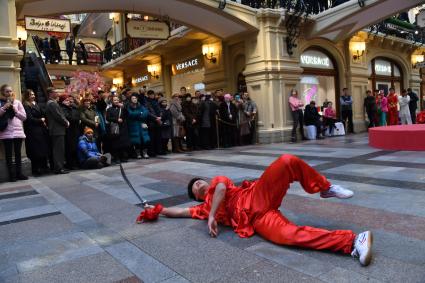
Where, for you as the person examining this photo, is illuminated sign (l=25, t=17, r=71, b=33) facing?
facing the viewer

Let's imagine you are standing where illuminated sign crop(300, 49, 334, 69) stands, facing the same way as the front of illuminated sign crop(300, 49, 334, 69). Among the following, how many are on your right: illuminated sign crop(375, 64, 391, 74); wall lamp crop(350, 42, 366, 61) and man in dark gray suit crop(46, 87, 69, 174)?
1

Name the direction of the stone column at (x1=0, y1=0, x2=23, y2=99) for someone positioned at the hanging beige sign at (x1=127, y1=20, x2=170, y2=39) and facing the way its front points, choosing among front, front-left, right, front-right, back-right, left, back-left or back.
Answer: front-right

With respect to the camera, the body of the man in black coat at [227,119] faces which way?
toward the camera

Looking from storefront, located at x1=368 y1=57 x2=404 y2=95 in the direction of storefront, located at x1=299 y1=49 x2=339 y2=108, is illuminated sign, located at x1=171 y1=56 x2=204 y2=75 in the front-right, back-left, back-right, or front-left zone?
front-right

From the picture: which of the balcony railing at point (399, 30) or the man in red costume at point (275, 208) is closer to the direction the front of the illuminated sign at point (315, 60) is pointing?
the man in red costume

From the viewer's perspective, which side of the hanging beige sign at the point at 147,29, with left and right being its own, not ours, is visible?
front

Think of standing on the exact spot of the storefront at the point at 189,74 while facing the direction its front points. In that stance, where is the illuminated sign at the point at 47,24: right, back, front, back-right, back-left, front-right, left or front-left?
front

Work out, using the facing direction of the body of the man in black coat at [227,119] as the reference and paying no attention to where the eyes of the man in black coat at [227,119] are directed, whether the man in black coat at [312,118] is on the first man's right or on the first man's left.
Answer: on the first man's left
